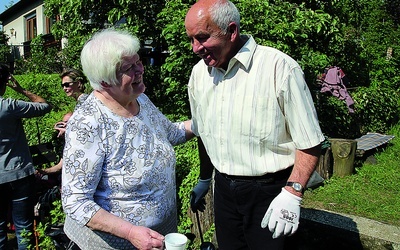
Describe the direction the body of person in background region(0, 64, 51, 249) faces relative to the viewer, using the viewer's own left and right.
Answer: facing away from the viewer

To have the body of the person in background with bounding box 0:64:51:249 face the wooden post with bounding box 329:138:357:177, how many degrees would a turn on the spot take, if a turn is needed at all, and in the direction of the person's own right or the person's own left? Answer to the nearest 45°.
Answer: approximately 90° to the person's own right

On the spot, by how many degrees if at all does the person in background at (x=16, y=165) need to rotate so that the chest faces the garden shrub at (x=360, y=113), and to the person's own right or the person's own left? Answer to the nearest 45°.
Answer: approximately 90° to the person's own right

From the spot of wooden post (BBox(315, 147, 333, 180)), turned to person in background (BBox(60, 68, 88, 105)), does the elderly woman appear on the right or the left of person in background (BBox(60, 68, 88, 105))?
left
